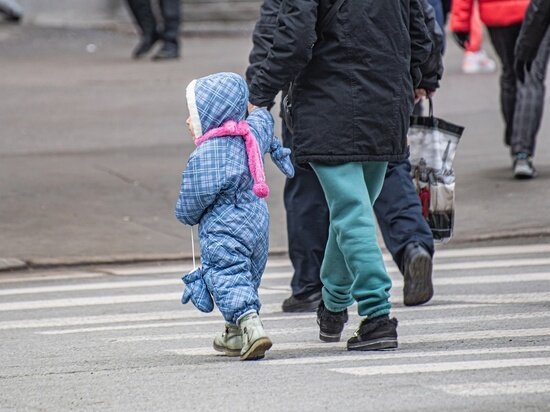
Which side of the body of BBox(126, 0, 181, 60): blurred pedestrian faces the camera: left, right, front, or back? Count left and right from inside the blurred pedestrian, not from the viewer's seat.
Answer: left

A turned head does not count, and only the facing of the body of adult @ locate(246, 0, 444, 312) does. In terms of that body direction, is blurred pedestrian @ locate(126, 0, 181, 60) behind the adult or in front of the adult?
in front

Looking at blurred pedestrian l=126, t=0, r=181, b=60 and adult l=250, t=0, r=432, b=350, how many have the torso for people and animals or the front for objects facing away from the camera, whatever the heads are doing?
1

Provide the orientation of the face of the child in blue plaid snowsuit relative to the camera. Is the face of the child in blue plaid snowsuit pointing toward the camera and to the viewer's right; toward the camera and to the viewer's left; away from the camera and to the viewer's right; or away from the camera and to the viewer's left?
away from the camera and to the viewer's left

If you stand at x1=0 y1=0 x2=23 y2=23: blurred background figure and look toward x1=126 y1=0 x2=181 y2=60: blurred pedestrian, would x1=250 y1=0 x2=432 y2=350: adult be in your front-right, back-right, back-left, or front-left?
front-right

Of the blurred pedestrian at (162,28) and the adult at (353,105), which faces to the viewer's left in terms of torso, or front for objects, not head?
the blurred pedestrian

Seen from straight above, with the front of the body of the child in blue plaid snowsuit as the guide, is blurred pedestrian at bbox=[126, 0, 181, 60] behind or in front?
in front

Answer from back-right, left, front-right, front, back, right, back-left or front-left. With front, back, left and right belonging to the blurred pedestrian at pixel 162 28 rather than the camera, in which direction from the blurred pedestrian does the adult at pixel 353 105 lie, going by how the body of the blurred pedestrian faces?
left

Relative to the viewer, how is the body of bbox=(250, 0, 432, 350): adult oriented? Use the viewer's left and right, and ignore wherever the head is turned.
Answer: facing away from the viewer

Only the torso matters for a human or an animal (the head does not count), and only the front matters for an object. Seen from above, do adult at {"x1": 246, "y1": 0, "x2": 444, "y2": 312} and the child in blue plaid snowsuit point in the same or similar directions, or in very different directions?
same or similar directions

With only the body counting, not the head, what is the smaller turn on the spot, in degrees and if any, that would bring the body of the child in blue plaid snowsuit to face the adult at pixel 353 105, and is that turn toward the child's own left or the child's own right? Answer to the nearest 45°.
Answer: approximately 90° to the child's own right
